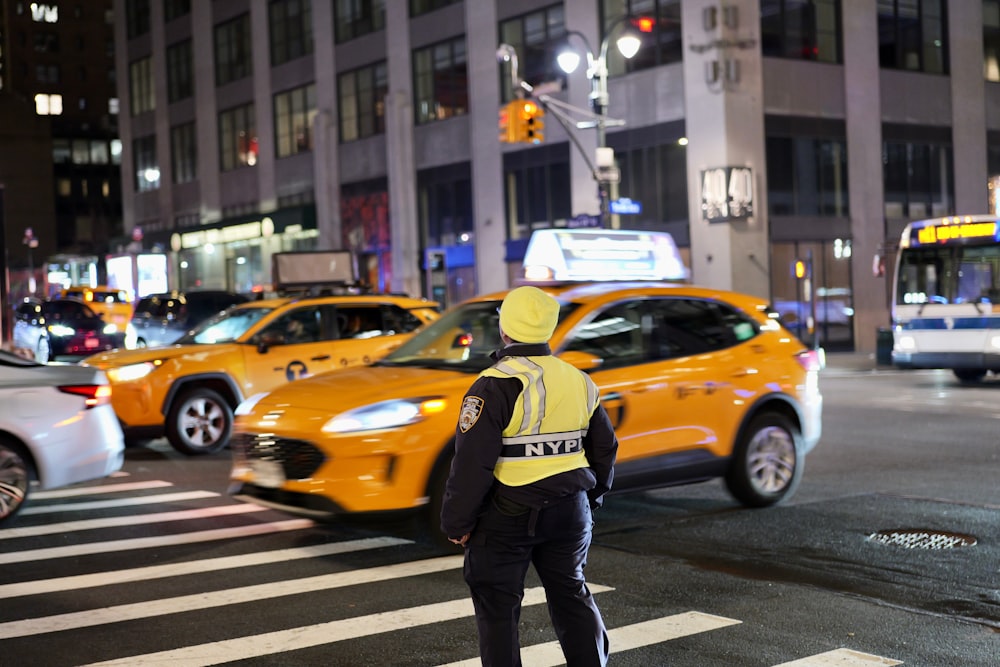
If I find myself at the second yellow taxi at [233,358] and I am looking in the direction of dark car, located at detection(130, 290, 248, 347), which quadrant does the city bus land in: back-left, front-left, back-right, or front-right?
front-right

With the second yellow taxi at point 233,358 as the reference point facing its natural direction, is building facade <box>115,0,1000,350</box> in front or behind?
behind

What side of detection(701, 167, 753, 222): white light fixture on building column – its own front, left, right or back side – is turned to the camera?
front

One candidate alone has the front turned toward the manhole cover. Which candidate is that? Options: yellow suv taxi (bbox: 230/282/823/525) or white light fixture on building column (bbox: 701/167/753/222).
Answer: the white light fixture on building column

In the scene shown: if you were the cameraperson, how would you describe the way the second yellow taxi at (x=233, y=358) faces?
facing the viewer and to the left of the viewer

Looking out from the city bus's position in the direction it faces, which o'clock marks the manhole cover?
The manhole cover is roughly at 12 o'clock from the city bus.

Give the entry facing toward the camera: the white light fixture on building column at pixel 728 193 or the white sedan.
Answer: the white light fixture on building column

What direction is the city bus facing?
toward the camera

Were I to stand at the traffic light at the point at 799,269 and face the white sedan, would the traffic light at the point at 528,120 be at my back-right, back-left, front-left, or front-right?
front-right

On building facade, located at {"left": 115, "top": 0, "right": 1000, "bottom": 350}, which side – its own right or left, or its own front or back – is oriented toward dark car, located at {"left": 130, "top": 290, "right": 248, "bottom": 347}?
front

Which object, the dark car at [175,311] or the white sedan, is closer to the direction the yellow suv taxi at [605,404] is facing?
the white sedan

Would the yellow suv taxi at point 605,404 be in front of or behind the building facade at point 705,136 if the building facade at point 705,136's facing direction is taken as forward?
in front
